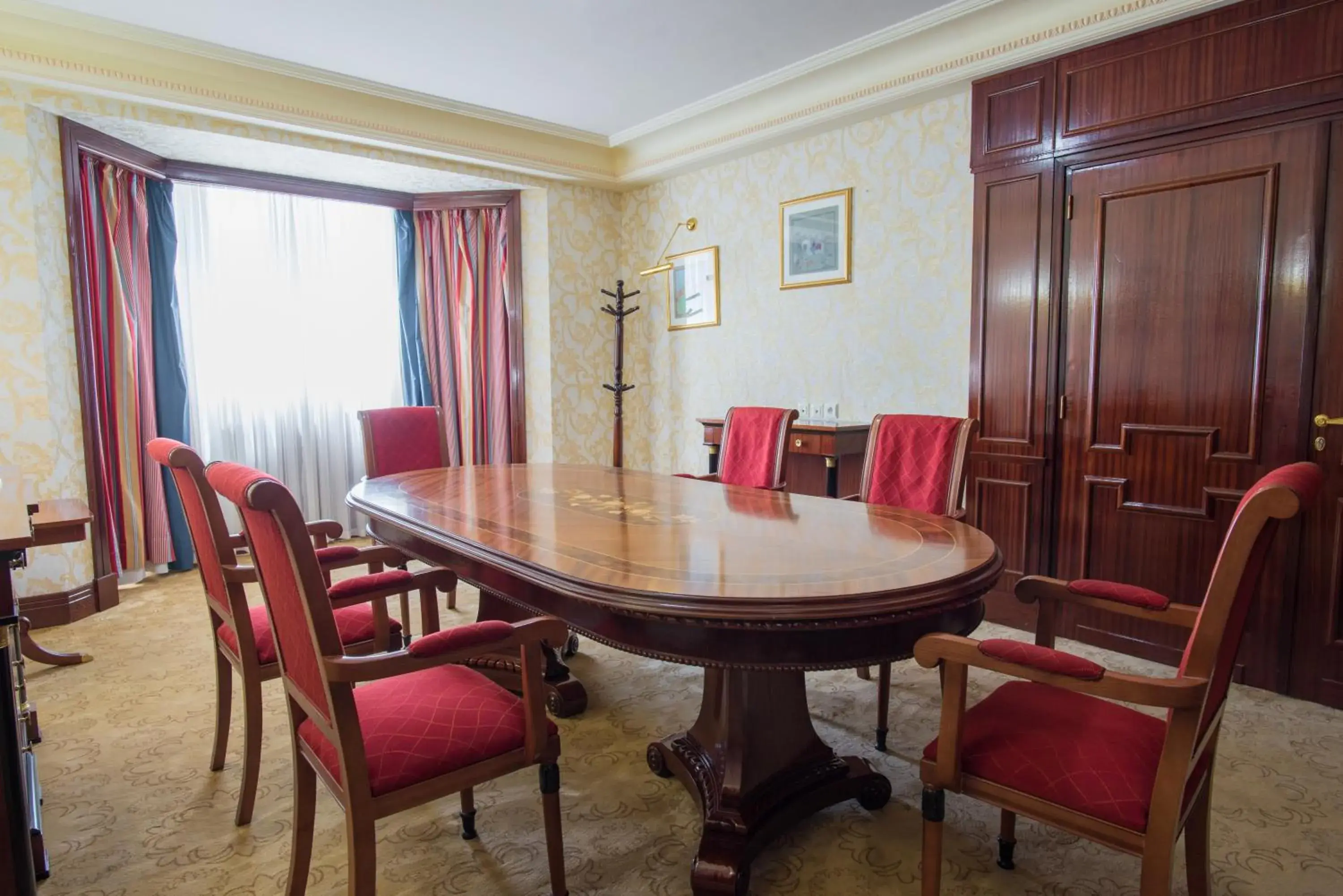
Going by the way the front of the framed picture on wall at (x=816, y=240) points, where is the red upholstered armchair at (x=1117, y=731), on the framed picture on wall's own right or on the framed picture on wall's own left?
on the framed picture on wall's own left

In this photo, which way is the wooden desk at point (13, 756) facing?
to the viewer's right

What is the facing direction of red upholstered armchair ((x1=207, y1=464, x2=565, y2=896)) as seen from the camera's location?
facing away from the viewer and to the right of the viewer

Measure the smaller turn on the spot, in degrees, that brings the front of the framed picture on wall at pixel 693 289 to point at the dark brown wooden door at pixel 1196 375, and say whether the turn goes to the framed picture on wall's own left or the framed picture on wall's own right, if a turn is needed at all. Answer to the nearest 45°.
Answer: approximately 90° to the framed picture on wall's own left

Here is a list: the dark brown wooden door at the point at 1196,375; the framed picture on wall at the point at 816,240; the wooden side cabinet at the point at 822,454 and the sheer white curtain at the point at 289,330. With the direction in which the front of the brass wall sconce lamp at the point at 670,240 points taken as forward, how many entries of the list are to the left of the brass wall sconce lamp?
3

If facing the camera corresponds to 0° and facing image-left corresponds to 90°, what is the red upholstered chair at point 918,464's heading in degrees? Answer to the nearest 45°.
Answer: approximately 45°

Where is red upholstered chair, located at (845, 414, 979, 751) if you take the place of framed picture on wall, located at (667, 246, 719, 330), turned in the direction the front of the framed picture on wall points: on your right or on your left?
on your left

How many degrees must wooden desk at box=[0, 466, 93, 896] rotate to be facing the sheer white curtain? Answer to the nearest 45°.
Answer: approximately 90° to its left

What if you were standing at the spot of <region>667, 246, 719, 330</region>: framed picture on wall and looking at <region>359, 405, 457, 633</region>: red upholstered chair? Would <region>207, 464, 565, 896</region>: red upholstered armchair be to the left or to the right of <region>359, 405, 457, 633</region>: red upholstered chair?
left

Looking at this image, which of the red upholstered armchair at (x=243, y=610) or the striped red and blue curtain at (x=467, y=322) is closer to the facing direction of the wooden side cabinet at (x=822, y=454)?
the red upholstered armchair

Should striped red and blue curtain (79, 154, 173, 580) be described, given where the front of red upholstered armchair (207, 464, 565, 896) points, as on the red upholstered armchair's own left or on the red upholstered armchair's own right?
on the red upholstered armchair's own left
